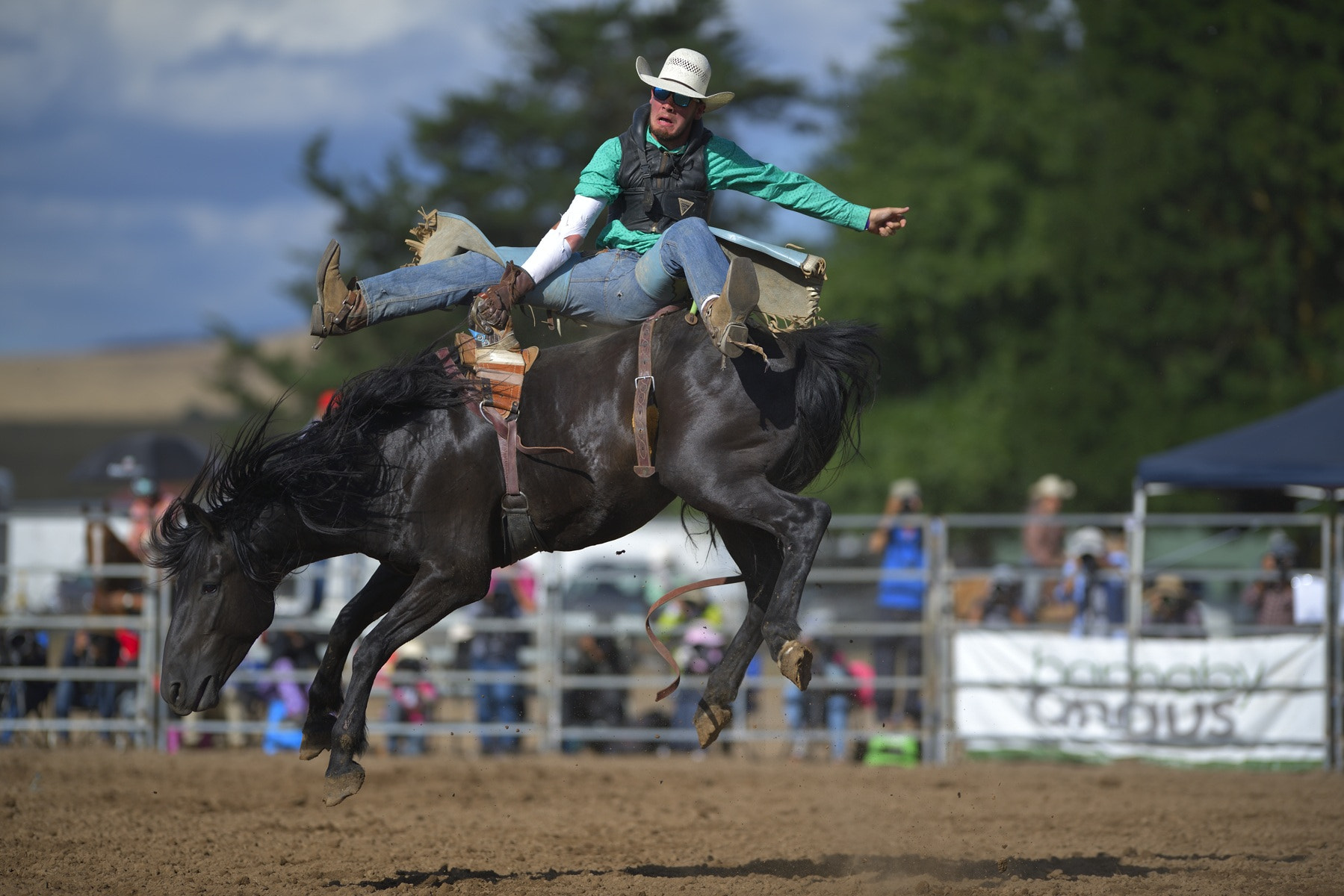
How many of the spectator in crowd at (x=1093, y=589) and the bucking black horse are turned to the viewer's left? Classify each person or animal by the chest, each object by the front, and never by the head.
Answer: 1

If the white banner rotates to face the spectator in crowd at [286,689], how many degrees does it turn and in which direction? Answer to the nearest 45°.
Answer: approximately 90° to its right

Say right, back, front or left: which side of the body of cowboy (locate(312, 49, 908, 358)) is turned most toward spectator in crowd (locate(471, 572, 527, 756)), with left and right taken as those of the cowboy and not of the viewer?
back

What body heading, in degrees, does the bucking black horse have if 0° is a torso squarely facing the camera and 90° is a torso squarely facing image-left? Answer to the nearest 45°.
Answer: approximately 90°

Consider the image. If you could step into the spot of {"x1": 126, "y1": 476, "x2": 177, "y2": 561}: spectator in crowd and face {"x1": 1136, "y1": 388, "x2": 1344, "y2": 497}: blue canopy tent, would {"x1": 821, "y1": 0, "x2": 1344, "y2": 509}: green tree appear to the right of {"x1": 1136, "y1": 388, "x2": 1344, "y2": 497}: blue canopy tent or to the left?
left

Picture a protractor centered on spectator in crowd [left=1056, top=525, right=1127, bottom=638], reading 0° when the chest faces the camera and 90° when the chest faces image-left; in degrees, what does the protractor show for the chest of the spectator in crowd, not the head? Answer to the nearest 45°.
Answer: approximately 0°

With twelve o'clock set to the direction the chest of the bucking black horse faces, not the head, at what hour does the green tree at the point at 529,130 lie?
The green tree is roughly at 3 o'clock from the bucking black horse.

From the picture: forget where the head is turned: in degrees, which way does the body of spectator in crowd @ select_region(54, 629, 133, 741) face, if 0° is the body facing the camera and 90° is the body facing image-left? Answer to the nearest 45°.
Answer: approximately 0°
